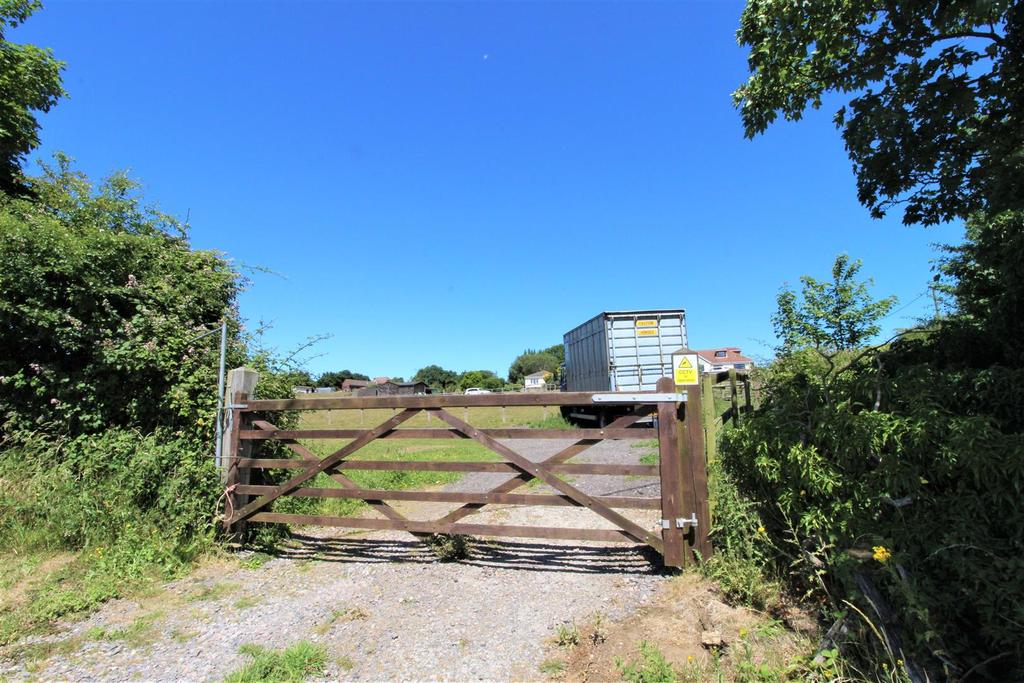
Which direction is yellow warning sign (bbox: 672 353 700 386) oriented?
toward the camera

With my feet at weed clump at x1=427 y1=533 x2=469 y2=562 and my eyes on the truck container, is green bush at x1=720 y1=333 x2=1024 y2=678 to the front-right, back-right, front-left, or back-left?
back-right

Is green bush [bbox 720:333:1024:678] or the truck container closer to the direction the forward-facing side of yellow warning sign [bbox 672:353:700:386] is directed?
the green bush

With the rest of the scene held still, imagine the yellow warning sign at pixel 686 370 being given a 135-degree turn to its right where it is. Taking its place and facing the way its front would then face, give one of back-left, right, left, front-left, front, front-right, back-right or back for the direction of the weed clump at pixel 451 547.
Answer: front-left

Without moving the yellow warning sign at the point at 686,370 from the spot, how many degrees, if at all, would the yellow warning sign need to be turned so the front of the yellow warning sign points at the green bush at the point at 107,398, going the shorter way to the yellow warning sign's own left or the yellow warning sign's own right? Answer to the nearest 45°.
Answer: approximately 90° to the yellow warning sign's own right

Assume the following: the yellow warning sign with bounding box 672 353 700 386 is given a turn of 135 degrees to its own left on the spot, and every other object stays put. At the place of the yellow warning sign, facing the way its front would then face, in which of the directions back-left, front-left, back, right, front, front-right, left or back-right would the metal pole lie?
back-left

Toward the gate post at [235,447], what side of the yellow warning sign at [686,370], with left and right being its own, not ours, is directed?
right

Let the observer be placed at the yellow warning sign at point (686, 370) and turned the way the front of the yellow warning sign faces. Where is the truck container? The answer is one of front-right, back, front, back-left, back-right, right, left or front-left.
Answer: back

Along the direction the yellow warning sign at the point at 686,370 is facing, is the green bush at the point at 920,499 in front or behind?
in front

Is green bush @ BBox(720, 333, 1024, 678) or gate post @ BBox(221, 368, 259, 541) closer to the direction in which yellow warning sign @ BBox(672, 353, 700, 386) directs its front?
the green bush
